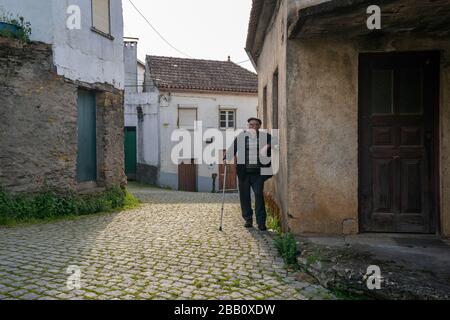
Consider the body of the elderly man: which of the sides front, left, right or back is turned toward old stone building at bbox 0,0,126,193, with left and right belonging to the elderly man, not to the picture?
right

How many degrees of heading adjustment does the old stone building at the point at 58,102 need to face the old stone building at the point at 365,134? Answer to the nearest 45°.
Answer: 0° — it already faces it

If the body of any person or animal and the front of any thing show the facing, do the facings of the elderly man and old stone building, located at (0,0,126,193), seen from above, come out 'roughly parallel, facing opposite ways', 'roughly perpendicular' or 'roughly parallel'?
roughly perpendicular

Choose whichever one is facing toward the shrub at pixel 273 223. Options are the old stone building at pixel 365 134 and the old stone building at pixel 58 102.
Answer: the old stone building at pixel 58 102

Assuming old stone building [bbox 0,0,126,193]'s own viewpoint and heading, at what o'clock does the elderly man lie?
The elderly man is roughly at 12 o'clock from the old stone building.

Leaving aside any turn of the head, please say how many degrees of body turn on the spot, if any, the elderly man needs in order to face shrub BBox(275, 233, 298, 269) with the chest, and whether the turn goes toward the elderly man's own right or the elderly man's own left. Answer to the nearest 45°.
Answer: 0° — they already face it
